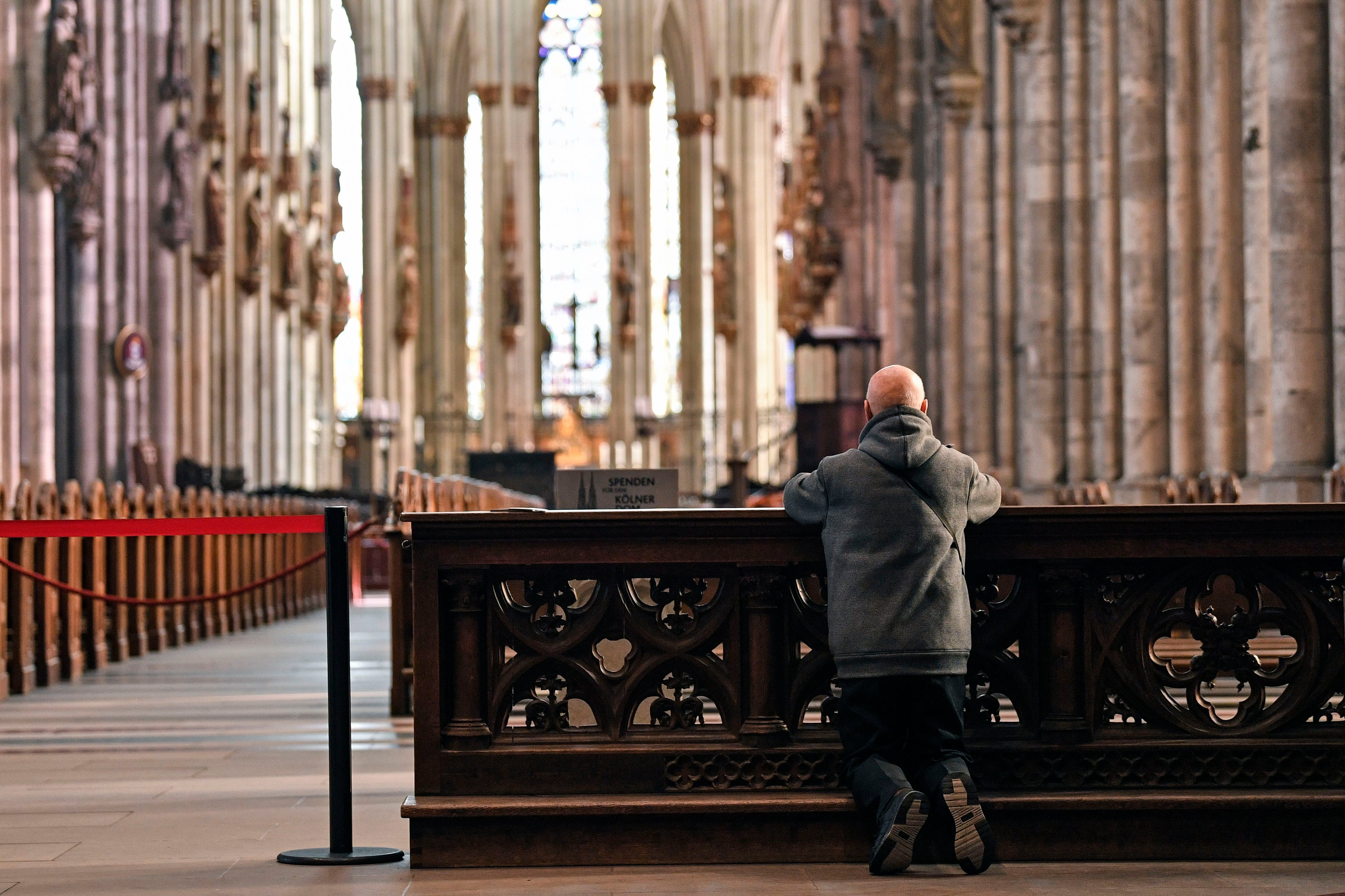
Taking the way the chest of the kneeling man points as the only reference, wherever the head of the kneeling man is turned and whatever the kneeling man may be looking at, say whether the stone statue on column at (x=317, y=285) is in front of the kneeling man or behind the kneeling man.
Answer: in front

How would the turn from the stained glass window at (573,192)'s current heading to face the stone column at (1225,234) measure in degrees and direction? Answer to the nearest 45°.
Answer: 0° — it already faces it

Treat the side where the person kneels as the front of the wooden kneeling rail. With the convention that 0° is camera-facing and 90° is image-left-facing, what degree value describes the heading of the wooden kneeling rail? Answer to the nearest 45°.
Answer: approximately 0°

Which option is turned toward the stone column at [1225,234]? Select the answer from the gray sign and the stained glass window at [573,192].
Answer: the stained glass window

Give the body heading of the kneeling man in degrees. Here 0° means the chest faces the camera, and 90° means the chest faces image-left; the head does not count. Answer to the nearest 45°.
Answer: approximately 180°

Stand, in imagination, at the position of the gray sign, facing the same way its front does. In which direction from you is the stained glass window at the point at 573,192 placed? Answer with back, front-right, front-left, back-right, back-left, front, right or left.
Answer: back

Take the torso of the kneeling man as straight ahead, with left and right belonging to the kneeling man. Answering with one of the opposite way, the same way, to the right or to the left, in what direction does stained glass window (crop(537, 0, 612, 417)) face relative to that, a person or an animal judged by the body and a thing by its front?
the opposite way

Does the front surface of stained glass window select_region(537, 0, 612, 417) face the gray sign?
yes

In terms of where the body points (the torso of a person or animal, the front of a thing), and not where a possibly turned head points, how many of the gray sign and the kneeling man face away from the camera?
1

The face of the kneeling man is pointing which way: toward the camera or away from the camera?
away from the camera

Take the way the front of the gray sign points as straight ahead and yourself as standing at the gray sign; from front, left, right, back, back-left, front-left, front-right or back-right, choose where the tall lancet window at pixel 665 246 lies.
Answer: back

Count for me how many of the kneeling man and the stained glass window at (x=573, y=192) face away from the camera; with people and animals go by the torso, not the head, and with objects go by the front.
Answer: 1
